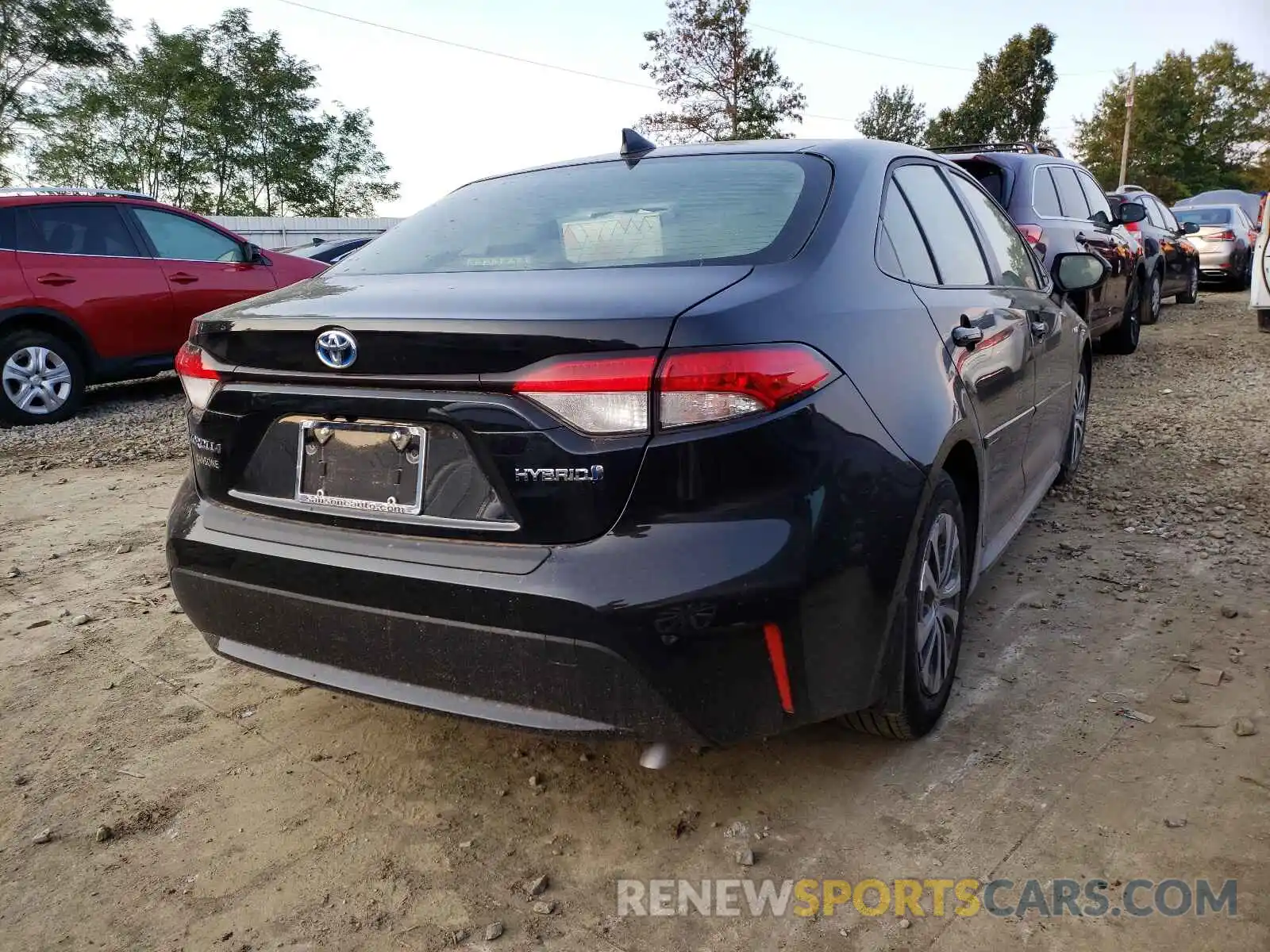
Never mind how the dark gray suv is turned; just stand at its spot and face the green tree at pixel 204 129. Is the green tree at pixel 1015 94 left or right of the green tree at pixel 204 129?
right

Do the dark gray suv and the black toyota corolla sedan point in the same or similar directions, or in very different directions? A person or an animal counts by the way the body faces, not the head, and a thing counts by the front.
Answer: same or similar directions

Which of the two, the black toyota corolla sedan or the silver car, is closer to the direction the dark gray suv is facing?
the silver car

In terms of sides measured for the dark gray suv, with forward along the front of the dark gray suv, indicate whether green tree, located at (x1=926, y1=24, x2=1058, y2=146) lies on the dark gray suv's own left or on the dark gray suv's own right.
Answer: on the dark gray suv's own left

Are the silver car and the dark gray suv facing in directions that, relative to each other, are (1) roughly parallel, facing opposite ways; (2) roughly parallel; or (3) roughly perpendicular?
roughly parallel

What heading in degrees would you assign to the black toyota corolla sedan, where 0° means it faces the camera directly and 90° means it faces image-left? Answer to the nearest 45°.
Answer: approximately 225°

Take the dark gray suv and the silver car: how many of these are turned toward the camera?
0

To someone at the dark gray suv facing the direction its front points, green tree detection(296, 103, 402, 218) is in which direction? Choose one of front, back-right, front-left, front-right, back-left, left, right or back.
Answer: left

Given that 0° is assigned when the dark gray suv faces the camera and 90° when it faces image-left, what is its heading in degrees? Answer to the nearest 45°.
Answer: approximately 225°

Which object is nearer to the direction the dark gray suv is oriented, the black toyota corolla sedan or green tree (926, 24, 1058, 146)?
the green tree

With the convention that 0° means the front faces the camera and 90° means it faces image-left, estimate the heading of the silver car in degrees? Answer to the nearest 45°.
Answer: approximately 225°

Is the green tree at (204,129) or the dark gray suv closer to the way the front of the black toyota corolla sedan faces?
the dark gray suv
